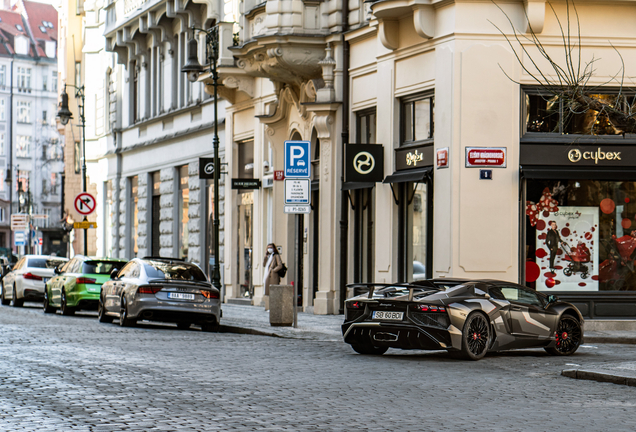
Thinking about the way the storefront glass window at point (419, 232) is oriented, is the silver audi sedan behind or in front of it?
in front

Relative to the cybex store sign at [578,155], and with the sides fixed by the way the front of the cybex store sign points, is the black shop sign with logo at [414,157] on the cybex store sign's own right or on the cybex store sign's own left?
on the cybex store sign's own right

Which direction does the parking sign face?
toward the camera

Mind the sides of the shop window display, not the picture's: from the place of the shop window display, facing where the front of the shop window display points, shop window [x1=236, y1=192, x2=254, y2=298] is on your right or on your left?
on your right

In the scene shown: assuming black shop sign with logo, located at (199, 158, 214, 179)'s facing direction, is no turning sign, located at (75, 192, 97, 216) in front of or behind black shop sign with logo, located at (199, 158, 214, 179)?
behind

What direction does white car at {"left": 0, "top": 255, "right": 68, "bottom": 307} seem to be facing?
away from the camera

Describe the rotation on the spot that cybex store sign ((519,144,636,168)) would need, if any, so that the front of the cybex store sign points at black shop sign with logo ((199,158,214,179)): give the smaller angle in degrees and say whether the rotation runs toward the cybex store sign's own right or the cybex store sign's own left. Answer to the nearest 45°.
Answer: approximately 135° to the cybex store sign's own right

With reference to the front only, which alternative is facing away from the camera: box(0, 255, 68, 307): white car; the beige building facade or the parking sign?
the white car

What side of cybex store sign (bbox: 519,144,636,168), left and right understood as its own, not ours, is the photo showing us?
front
